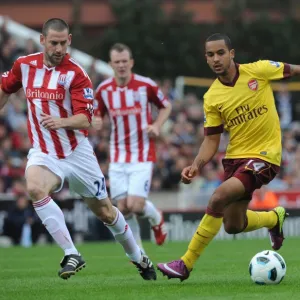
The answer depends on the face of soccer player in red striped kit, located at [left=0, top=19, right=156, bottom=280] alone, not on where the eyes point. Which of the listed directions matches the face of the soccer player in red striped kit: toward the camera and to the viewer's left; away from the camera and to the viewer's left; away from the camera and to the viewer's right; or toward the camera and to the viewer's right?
toward the camera and to the viewer's right

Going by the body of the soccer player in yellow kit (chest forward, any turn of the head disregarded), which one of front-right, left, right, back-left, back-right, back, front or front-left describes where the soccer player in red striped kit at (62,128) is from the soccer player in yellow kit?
front-right

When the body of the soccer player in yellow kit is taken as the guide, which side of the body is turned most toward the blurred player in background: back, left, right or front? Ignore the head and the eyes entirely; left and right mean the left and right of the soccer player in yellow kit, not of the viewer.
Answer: right

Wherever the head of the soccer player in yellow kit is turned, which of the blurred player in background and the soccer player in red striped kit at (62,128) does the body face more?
the soccer player in red striped kit

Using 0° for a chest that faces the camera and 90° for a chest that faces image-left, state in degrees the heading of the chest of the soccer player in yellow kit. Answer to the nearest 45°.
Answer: approximately 45°
